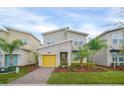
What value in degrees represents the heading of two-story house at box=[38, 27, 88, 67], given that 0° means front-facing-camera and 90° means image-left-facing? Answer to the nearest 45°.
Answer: approximately 0°

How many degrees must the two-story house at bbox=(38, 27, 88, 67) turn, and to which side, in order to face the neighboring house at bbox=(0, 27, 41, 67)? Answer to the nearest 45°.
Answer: approximately 45° to its right

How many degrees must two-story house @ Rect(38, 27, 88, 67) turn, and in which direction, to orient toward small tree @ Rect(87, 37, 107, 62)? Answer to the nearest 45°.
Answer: approximately 45° to its left

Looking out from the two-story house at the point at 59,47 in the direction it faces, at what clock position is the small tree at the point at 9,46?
The small tree is roughly at 2 o'clock from the two-story house.

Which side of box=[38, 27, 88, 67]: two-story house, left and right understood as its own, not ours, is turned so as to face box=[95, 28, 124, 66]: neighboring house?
left

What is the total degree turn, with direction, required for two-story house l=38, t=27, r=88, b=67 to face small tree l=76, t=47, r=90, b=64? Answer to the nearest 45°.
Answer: approximately 45° to its left

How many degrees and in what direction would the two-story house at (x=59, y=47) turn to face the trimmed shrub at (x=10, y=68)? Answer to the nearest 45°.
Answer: approximately 45° to its right

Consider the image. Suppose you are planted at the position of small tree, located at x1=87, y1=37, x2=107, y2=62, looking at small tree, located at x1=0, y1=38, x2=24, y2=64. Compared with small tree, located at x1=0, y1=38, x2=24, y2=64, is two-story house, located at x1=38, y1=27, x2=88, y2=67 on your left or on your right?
right
